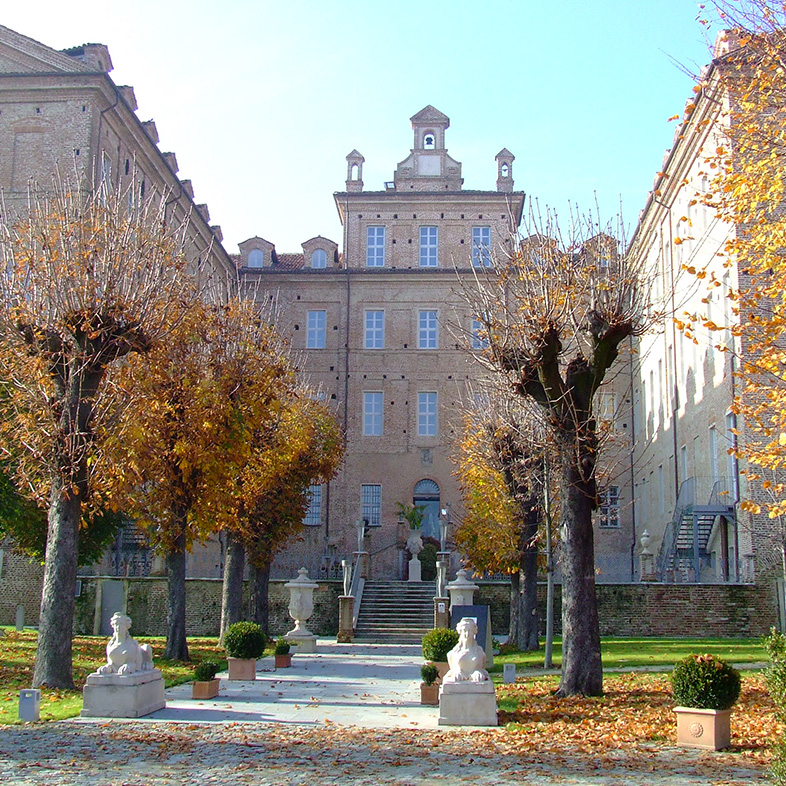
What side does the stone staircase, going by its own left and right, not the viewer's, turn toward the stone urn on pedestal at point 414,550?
back

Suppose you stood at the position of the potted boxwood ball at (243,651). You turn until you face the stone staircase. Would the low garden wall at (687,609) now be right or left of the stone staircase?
right

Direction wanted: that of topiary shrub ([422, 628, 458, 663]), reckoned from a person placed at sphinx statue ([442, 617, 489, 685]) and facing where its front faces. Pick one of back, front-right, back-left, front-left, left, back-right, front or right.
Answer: back

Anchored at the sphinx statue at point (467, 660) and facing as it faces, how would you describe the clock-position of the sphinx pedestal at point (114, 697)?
The sphinx pedestal is roughly at 3 o'clock from the sphinx statue.

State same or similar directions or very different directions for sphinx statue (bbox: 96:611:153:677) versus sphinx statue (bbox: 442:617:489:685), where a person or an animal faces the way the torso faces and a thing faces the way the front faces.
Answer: same or similar directions

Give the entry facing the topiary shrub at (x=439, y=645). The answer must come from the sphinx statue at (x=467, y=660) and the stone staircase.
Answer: the stone staircase

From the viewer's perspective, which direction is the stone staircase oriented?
toward the camera

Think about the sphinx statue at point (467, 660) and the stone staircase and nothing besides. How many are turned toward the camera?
2

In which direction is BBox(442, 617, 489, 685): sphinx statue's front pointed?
toward the camera

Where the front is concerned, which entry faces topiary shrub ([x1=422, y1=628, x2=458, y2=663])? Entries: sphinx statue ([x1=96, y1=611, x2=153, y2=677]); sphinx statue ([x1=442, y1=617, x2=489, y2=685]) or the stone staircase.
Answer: the stone staircase

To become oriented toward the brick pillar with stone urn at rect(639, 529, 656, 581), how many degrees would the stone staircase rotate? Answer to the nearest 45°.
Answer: approximately 90° to its left

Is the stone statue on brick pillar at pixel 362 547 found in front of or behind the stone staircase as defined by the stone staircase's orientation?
behind

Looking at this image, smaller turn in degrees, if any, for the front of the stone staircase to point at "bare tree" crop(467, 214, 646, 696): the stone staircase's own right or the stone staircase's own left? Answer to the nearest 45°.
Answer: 0° — it already faces it

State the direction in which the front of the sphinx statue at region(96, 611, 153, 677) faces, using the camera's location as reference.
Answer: facing the viewer and to the left of the viewer

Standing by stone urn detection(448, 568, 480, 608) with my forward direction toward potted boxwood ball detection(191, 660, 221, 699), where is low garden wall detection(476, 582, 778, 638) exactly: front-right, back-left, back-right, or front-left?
back-left
